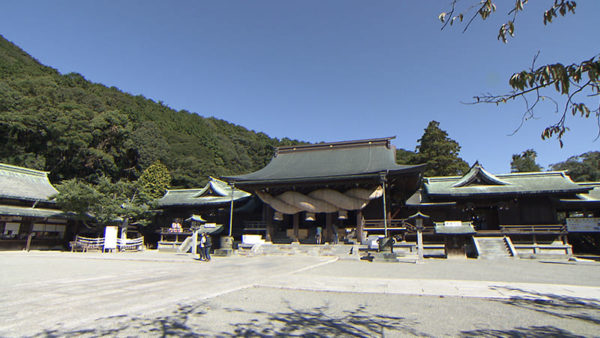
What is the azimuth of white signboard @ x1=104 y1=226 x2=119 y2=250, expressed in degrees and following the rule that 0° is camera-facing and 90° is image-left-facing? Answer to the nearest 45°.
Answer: approximately 0°

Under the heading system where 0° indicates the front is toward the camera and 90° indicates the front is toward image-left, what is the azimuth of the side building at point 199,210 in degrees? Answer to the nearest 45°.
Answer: approximately 0°

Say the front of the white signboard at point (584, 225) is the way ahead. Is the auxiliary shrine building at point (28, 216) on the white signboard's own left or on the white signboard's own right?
on the white signboard's own right

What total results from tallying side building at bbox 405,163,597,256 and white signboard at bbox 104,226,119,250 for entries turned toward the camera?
2

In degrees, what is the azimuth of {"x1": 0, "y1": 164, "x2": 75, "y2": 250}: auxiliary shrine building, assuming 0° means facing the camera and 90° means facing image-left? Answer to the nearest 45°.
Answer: approximately 315°

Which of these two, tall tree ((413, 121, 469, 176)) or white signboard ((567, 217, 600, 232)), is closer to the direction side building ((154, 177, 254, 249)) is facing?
the white signboard

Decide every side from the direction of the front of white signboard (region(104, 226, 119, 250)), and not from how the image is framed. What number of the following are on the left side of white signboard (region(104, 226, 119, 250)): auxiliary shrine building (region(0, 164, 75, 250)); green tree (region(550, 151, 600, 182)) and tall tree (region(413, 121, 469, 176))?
2

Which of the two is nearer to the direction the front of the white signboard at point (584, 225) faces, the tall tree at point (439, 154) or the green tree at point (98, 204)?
the green tree

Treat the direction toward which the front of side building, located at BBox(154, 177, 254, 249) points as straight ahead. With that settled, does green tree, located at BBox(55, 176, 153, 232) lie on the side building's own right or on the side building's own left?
on the side building's own right
